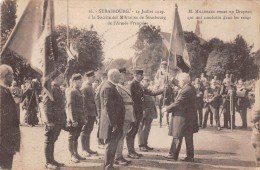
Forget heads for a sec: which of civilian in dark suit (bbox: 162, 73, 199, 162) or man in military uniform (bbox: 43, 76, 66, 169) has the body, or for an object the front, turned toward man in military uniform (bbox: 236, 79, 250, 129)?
man in military uniform (bbox: 43, 76, 66, 169)

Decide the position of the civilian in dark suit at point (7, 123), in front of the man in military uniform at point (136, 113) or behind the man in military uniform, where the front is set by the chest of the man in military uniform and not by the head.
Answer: behind

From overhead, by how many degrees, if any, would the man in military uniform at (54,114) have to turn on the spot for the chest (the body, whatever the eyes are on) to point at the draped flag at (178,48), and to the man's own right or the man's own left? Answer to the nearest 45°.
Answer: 0° — they already face it

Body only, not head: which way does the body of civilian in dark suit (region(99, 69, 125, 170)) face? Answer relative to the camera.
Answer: to the viewer's right

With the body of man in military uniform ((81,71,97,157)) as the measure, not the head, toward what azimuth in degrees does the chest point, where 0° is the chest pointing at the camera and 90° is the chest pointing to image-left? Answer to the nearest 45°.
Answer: approximately 270°

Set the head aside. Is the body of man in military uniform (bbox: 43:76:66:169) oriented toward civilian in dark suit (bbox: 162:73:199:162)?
yes

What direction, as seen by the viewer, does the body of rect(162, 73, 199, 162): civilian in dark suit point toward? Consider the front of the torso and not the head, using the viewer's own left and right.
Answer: facing to the left of the viewer

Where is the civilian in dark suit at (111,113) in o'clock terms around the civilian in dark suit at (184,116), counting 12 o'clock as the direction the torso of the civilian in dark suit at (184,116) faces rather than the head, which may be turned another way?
the civilian in dark suit at (111,113) is roughly at 11 o'clock from the civilian in dark suit at (184,116).

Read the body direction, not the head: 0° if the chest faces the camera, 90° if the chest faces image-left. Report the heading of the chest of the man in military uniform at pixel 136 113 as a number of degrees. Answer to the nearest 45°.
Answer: approximately 270°
